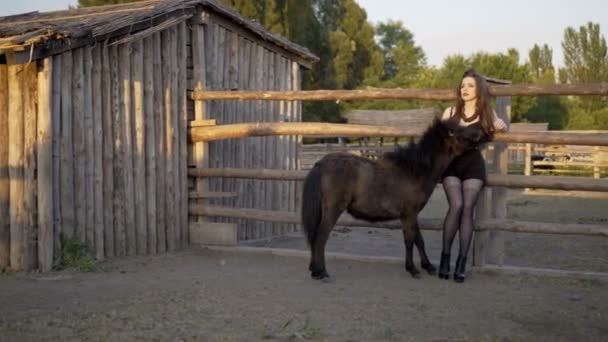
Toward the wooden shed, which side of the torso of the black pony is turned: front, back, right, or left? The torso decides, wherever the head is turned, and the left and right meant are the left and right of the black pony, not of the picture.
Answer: back

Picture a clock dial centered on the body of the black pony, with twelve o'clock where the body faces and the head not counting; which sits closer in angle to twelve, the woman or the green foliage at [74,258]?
the woman

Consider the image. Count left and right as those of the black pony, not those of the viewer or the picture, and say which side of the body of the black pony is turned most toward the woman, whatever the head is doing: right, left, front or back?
front

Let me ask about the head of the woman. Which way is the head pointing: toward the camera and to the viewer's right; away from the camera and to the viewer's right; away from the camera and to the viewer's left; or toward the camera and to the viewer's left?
toward the camera and to the viewer's left

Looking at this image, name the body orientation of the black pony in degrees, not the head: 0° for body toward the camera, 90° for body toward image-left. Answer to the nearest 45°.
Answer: approximately 270°

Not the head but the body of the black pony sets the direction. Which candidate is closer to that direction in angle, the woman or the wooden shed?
the woman

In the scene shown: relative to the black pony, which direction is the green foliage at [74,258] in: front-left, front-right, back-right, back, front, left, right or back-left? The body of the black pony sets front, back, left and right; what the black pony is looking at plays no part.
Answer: back
